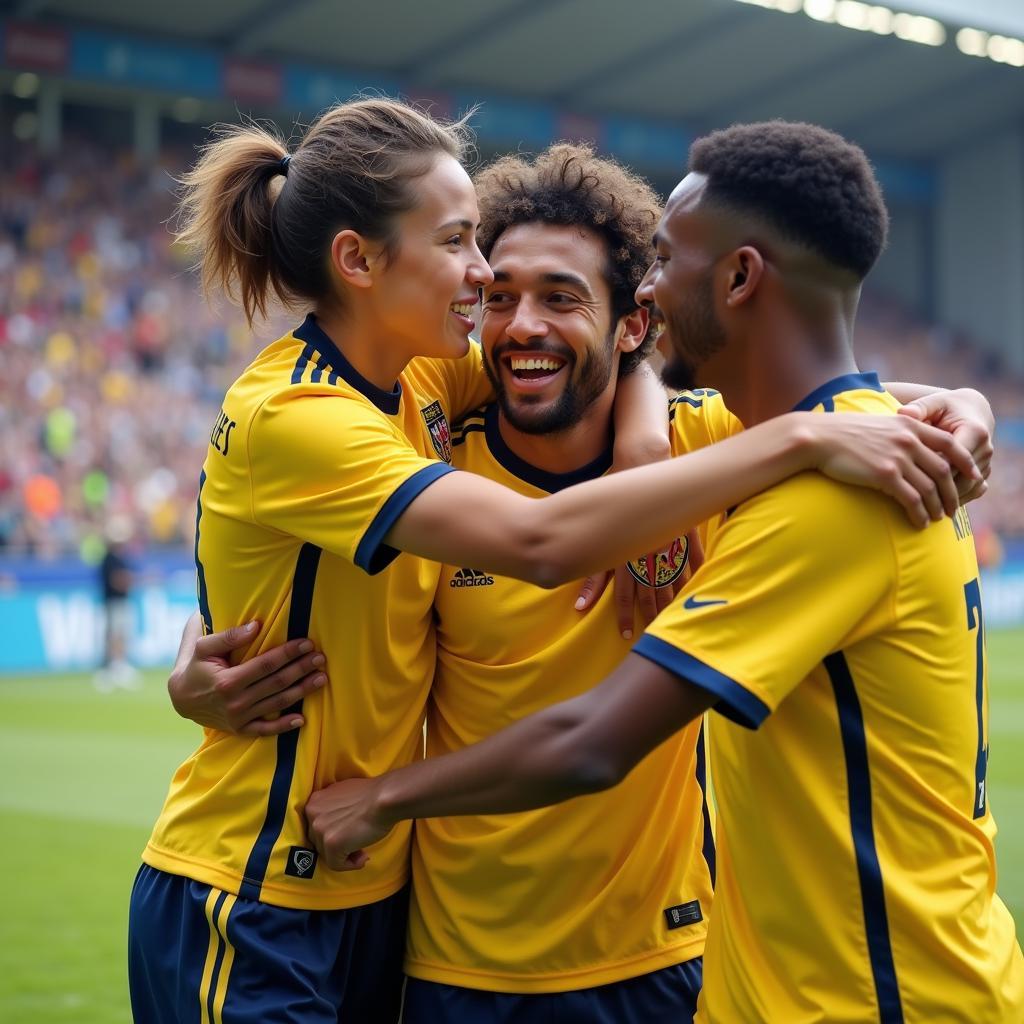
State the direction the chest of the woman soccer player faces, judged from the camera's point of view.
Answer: to the viewer's right

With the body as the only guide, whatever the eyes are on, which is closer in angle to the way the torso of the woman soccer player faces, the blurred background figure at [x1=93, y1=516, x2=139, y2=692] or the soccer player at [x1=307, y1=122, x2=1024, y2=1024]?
the soccer player

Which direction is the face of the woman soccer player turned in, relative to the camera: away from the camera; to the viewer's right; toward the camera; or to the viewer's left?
to the viewer's right

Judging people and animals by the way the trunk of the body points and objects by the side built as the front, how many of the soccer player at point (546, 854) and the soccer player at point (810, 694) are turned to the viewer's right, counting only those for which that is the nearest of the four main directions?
0

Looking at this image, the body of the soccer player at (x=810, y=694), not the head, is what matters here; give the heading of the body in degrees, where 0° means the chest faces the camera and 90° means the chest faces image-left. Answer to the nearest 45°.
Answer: approximately 90°

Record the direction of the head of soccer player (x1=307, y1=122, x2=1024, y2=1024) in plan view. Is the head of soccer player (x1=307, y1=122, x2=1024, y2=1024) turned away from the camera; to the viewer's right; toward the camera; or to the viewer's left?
to the viewer's left

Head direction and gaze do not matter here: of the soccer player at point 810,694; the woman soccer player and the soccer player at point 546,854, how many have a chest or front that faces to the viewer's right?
1

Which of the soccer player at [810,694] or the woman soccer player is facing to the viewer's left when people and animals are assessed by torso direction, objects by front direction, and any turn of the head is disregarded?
the soccer player

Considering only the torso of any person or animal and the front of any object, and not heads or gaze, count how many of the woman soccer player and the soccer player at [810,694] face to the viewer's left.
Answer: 1

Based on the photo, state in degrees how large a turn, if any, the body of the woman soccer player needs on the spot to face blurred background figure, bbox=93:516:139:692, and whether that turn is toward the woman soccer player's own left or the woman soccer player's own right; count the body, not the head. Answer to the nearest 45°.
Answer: approximately 90° to the woman soccer player's own left

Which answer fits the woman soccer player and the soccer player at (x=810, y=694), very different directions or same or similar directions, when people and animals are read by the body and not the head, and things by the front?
very different directions

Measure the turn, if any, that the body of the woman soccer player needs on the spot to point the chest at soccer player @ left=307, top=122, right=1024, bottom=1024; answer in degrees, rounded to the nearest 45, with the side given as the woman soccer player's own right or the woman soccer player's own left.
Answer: approximately 45° to the woman soccer player's own right
